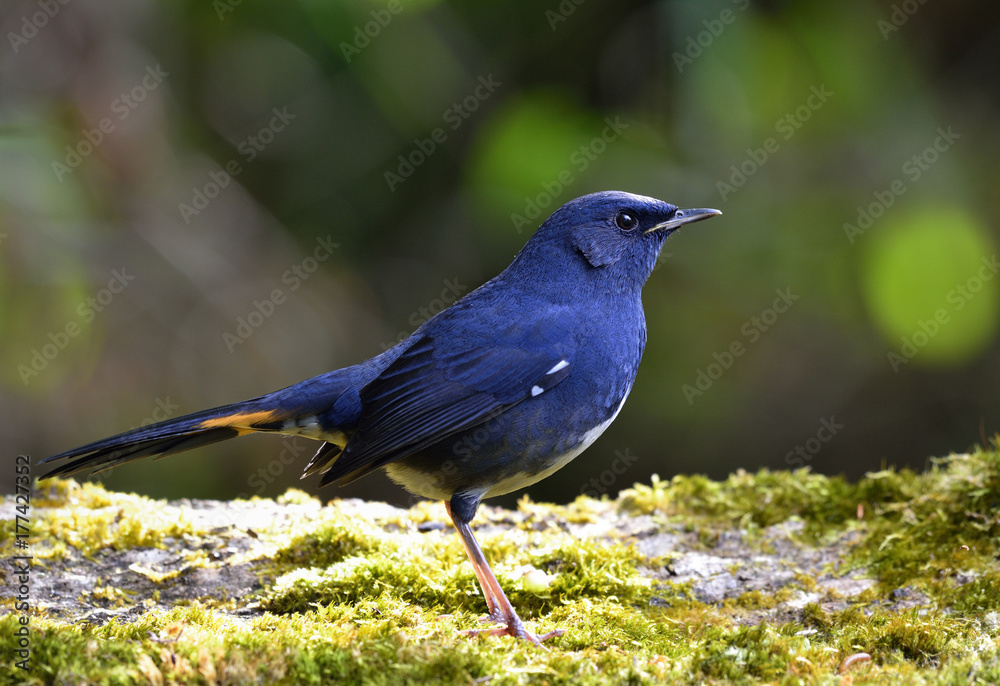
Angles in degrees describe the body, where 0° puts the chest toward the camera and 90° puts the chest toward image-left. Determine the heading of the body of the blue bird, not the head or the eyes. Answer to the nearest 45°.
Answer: approximately 270°
